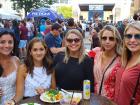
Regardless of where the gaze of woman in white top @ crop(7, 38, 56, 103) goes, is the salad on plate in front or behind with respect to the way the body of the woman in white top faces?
in front

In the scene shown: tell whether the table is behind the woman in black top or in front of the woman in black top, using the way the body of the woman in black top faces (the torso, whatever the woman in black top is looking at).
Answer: in front

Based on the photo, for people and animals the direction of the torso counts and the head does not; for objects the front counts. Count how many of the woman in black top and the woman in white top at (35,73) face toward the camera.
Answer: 2

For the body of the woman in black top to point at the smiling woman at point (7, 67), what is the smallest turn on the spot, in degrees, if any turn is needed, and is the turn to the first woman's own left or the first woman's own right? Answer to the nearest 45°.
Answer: approximately 90° to the first woman's own right

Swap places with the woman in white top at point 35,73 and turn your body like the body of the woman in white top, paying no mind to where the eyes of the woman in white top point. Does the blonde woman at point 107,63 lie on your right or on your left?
on your left

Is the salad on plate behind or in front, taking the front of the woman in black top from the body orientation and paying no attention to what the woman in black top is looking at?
in front

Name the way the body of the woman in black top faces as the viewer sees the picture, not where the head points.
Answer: toward the camera

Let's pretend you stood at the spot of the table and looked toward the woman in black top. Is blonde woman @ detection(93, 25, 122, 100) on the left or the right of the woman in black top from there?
right

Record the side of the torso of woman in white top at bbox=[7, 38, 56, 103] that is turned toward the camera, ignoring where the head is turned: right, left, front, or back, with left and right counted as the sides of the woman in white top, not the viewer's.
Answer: front
